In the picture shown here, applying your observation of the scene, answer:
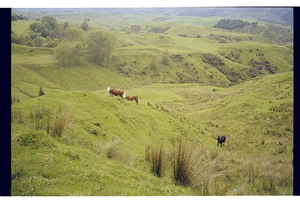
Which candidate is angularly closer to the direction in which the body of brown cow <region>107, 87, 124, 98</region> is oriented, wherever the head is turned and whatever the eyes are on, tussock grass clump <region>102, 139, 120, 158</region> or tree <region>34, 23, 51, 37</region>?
the tree

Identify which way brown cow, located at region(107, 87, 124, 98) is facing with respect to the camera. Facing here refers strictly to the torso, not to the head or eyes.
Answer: to the viewer's left

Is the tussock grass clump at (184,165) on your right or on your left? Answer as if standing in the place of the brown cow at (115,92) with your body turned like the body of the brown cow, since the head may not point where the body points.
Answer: on your left

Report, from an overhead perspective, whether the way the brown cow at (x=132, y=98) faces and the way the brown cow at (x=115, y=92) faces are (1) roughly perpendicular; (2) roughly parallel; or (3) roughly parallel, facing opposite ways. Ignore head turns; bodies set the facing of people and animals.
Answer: roughly parallel

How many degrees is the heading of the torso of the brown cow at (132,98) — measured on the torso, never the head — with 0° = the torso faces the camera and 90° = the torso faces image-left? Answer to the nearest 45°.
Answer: approximately 90°

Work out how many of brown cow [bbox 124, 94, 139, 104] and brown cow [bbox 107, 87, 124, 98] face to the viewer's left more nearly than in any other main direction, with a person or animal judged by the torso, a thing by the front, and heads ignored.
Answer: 2
